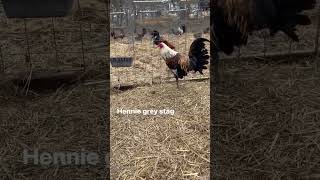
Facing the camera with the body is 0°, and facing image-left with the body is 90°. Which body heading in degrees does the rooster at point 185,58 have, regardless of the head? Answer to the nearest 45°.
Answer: approximately 90°
